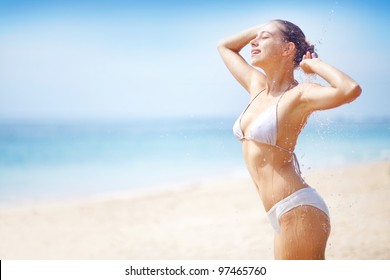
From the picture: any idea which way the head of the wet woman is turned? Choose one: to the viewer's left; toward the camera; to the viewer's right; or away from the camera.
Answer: to the viewer's left

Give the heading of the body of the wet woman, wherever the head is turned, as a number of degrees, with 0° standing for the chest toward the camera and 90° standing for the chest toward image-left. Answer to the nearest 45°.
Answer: approximately 45°
